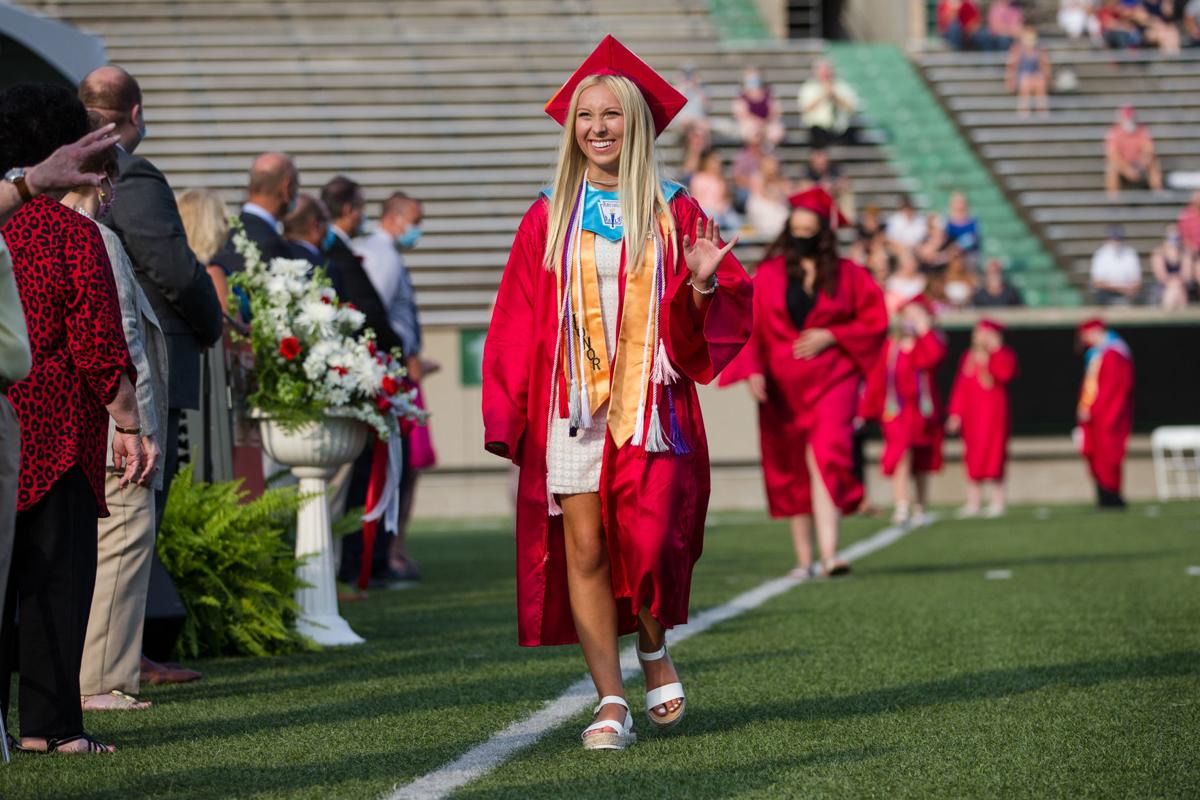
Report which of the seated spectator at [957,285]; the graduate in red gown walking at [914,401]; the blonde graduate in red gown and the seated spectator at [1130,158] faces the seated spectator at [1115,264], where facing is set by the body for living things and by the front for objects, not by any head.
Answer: the seated spectator at [1130,158]

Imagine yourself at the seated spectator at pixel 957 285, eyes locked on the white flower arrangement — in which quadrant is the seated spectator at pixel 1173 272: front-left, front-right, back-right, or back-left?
back-left

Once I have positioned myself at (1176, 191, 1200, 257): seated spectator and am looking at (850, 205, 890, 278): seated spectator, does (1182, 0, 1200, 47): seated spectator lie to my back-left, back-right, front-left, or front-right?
back-right

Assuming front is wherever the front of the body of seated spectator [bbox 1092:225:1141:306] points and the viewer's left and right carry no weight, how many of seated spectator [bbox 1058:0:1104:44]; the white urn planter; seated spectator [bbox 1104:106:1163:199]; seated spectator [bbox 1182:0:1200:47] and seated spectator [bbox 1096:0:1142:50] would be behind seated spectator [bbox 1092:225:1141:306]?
4

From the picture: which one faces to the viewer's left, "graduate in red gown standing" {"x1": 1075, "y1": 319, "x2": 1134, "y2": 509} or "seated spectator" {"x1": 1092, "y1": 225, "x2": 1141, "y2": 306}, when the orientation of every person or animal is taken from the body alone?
the graduate in red gown standing

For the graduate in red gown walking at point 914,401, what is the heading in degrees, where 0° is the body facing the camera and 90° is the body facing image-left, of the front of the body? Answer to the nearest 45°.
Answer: approximately 0°

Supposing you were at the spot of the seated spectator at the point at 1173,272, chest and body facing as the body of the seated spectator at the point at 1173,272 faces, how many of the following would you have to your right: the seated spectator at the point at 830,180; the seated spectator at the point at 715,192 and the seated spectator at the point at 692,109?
3

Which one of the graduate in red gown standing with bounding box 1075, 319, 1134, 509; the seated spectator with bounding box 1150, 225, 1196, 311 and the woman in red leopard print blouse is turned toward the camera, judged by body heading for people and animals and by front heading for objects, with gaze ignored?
the seated spectator

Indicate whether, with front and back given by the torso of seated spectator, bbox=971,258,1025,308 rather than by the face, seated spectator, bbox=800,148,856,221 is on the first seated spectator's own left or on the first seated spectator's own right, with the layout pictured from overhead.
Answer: on the first seated spectator's own right

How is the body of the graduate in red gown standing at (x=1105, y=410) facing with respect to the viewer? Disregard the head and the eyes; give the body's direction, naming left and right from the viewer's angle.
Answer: facing to the left of the viewer
